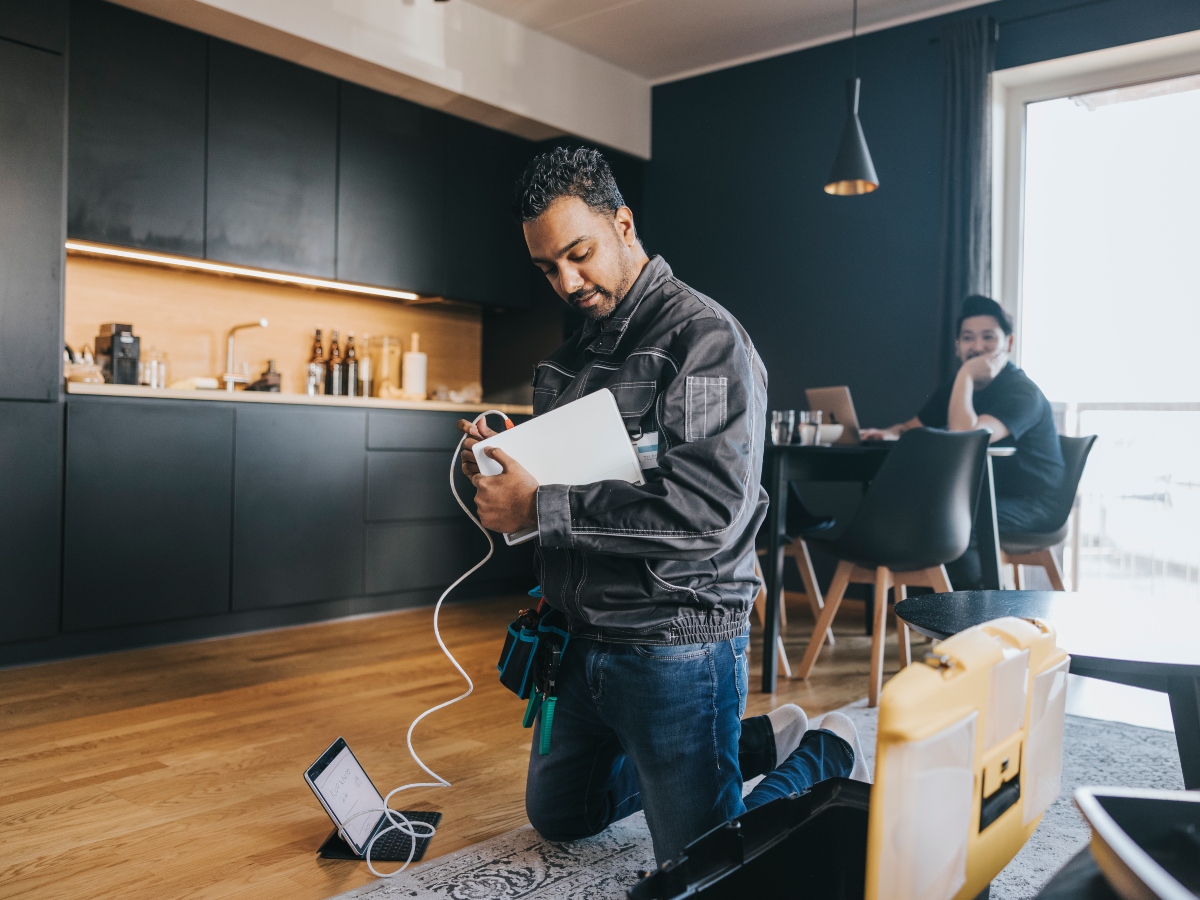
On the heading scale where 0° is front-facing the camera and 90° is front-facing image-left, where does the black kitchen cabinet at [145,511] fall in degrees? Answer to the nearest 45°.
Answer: approximately 315°

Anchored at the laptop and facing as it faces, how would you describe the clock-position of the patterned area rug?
The patterned area rug is roughly at 5 o'clock from the laptop.

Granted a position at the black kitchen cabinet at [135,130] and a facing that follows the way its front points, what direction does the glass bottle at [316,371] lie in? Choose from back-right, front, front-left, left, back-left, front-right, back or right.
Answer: left

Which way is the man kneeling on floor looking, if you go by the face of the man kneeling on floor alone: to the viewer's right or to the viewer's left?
to the viewer's left

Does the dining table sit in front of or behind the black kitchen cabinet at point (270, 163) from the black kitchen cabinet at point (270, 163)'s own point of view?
in front

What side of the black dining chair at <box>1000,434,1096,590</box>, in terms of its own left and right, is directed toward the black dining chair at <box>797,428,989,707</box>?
left

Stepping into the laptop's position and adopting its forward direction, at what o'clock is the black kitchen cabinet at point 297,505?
The black kitchen cabinet is roughly at 7 o'clock from the laptop.

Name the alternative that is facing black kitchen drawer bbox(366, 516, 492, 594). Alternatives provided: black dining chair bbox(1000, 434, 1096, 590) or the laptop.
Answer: the black dining chair

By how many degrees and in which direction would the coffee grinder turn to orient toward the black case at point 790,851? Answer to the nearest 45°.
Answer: approximately 45° to its right

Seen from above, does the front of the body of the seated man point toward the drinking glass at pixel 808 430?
yes

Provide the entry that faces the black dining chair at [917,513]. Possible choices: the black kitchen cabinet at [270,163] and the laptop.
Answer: the black kitchen cabinet

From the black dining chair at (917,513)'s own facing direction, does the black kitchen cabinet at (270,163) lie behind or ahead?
ahead
